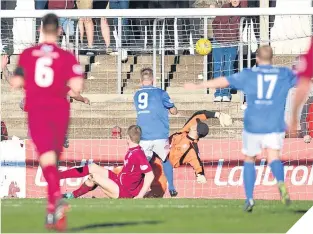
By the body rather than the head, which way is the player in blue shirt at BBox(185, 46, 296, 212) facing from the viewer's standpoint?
away from the camera

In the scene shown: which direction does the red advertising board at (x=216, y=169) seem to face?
toward the camera

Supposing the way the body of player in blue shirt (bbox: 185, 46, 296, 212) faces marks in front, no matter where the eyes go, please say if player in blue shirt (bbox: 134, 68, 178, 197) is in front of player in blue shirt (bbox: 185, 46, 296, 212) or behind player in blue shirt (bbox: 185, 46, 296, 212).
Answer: in front

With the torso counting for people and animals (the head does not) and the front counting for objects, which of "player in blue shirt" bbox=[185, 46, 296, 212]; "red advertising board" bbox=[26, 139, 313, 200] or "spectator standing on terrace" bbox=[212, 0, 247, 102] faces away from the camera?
the player in blue shirt

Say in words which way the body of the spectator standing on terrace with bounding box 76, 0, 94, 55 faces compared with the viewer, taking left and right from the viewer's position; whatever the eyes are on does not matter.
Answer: facing the viewer

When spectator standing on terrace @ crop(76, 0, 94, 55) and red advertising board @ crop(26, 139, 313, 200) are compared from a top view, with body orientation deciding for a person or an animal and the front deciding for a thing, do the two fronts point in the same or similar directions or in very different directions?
same or similar directions

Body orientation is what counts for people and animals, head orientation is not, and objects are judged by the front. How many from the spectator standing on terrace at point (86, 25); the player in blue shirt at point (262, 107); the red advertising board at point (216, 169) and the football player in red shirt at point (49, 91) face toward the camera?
2

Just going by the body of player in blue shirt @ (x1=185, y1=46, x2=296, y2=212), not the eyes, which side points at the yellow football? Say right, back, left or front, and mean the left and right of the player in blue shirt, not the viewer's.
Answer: front

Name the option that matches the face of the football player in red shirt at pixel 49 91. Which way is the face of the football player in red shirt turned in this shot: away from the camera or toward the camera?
away from the camera

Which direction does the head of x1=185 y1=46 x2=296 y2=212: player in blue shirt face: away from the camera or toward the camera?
away from the camera

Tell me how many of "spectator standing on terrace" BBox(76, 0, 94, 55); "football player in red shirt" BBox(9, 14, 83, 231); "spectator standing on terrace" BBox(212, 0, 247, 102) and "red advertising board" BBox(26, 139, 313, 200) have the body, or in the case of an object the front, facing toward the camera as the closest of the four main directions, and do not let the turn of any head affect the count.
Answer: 3

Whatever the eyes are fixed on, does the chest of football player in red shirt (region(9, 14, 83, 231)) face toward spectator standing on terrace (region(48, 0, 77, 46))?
yes

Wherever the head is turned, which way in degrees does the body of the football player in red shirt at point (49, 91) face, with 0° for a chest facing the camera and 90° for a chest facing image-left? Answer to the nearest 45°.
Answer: approximately 180°
